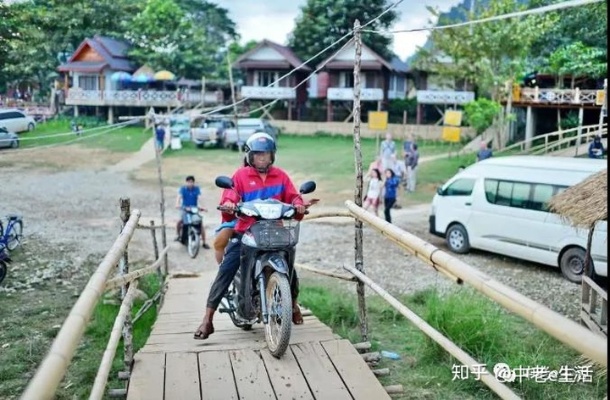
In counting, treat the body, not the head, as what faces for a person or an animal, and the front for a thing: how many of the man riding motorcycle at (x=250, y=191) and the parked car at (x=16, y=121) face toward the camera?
1

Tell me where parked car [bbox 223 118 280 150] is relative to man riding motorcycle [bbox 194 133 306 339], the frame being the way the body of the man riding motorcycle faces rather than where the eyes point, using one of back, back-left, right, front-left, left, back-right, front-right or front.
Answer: back

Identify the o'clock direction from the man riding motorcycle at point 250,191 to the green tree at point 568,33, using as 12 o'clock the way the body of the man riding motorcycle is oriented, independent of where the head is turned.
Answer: The green tree is roughly at 7 o'clock from the man riding motorcycle.

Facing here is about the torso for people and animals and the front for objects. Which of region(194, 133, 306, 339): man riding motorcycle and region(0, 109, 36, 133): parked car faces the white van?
the parked car

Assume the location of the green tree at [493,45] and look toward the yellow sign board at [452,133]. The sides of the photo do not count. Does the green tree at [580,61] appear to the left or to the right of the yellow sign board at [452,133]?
left

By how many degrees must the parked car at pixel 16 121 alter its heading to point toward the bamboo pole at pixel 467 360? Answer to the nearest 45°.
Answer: approximately 90° to its right

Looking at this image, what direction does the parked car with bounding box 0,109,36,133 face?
to the viewer's right

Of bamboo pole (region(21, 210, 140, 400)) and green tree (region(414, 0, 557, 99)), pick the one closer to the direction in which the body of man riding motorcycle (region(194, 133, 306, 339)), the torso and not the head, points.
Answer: the bamboo pole

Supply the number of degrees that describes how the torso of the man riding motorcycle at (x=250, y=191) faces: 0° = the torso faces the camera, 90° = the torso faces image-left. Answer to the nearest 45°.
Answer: approximately 0°

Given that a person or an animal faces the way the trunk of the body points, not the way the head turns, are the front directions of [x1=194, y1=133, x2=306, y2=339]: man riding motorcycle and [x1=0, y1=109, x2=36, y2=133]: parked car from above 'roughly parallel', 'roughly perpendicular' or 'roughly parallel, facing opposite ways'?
roughly perpendicular
